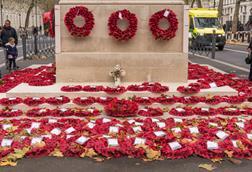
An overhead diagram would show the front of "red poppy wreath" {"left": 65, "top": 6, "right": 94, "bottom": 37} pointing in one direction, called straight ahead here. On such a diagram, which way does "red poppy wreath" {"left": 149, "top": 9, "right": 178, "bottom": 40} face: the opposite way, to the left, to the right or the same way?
the same way

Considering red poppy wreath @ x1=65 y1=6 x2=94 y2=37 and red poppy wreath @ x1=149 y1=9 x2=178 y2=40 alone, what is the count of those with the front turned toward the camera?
2

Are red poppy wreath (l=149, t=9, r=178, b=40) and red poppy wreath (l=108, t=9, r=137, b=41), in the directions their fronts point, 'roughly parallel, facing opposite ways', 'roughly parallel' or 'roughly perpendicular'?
roughly parallel

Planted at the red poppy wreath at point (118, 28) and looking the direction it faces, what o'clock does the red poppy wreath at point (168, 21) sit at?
the red poppy wreath at point (168, 21) is roughly at 9 o'clock from the red poppy wreath at point (118, 28).

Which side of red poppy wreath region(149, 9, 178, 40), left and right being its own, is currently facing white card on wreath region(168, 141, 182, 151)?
front

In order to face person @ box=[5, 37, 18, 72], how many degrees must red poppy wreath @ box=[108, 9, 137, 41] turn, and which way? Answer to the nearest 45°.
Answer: approximately 135° to its right

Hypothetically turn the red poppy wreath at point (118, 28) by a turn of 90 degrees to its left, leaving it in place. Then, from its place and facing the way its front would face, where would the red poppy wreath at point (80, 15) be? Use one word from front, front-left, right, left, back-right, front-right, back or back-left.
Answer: back

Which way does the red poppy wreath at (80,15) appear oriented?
toward the camera

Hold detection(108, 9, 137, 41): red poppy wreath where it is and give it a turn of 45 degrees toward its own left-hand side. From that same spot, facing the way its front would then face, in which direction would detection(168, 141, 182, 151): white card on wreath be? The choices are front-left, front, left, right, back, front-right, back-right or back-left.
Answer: front-right

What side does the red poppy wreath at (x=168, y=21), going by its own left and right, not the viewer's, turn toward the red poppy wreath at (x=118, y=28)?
right

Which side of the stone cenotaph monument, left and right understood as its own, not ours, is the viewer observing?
front

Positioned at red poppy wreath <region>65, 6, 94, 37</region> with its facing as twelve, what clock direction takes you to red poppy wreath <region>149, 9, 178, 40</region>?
red poppy wreath <region>149, 9, 178, 40</region> is roughly at 9 o'clock from red poppy wreath <region>65, 6, 94, 37</region>.
